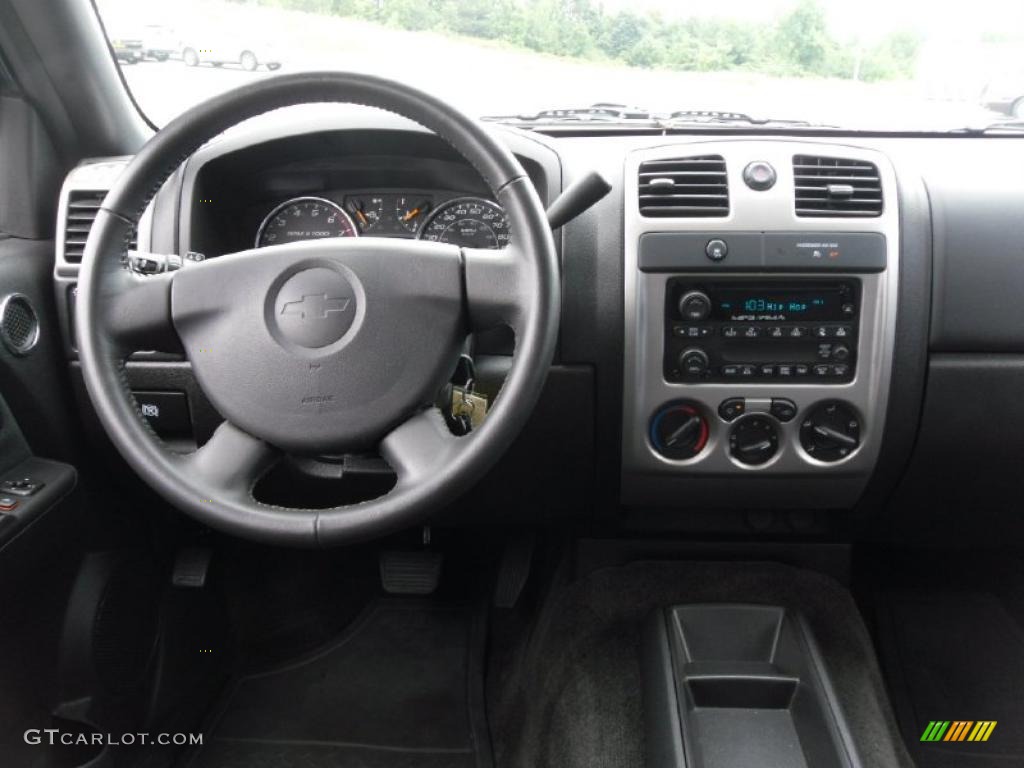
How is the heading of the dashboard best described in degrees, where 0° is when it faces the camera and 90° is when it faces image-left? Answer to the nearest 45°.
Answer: approximately 0°
